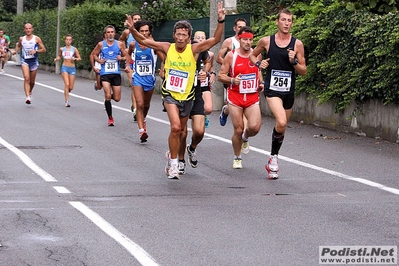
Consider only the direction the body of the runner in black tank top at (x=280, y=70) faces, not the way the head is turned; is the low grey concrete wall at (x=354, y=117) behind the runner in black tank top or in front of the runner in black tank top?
behind

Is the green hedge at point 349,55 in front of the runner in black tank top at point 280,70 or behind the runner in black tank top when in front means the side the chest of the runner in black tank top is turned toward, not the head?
behind

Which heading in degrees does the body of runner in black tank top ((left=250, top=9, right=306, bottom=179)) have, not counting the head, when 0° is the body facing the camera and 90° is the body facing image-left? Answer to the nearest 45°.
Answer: approximately 0°
